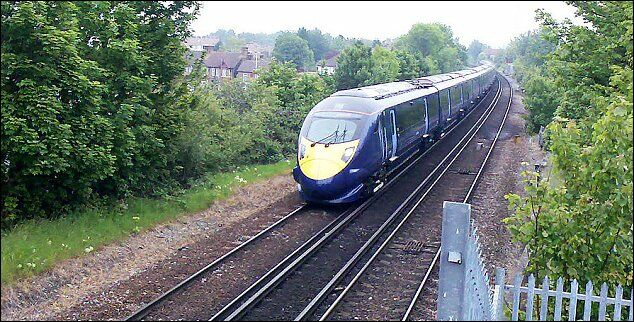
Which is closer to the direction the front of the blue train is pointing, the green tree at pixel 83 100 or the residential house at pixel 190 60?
the green tree

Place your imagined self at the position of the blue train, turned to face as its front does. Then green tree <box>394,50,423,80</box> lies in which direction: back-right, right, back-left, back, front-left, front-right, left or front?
back-right

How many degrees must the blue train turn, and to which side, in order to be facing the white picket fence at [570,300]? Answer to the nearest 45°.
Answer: approximately 45° to its left

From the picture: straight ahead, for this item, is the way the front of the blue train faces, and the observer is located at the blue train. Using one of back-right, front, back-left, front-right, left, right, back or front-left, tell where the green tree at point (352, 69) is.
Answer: back-right

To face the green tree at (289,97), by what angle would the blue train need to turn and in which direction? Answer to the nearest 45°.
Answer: approximately 135° to its right

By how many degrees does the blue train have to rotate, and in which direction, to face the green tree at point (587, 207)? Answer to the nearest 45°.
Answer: approximately 45° to its left

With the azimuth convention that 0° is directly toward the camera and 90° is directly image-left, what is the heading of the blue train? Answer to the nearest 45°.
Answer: approximately 45°

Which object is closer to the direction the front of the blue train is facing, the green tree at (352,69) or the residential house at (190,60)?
the residential house

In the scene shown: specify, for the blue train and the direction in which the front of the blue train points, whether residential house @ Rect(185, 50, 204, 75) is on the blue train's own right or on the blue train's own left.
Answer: on the blue train's own right
